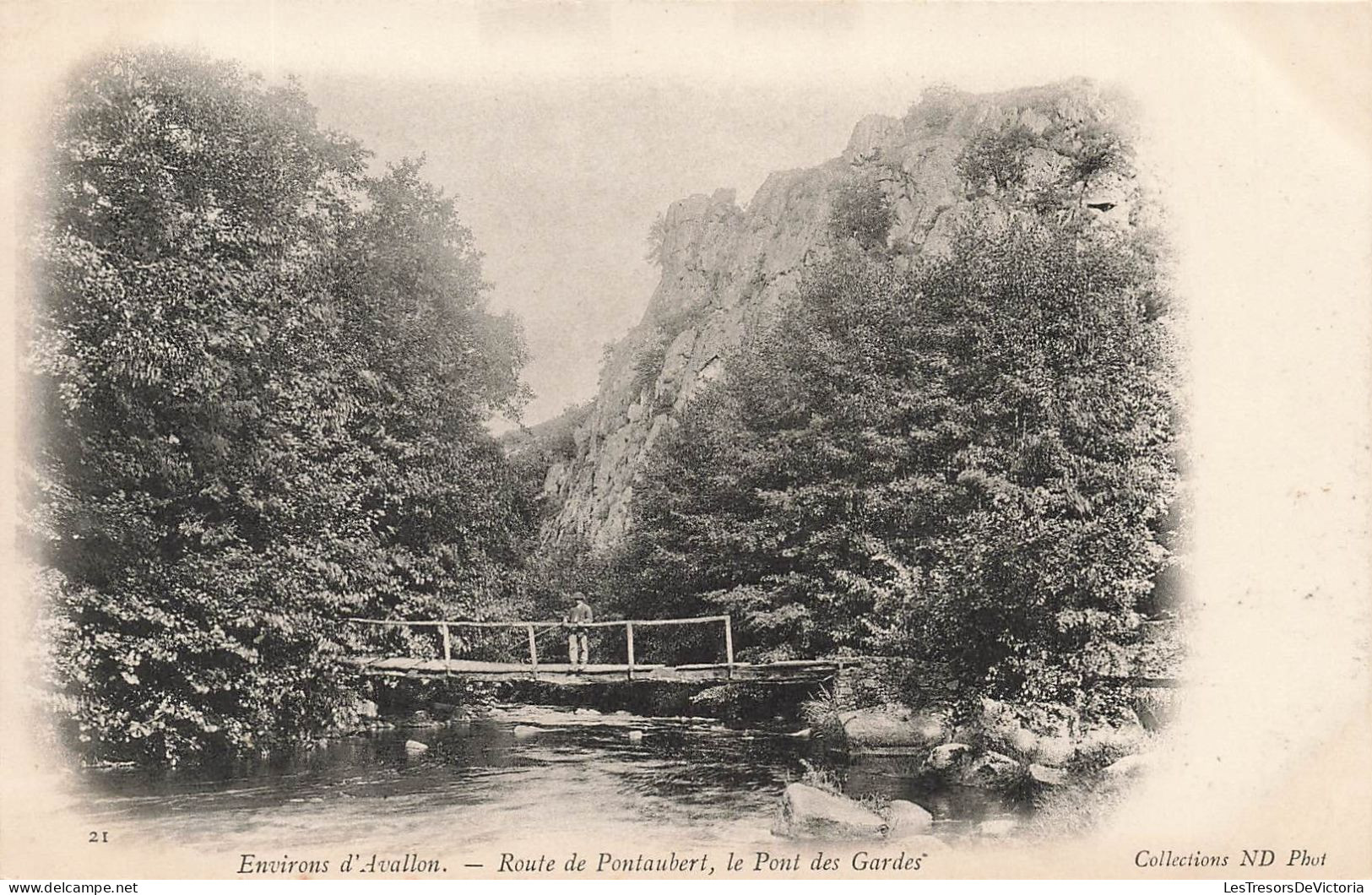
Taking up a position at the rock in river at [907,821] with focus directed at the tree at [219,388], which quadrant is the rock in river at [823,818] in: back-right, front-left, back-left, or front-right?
front-left
